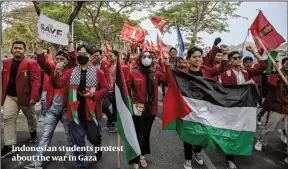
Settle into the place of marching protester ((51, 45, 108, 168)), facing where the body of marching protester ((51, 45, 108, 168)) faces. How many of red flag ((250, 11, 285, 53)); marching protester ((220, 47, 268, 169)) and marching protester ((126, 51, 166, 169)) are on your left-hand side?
3

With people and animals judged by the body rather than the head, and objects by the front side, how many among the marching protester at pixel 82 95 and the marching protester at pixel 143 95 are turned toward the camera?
2

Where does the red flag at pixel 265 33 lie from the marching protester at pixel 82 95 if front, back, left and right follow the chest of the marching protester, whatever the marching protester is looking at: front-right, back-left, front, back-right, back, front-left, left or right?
left

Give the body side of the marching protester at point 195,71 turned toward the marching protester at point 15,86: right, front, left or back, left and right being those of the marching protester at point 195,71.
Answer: right

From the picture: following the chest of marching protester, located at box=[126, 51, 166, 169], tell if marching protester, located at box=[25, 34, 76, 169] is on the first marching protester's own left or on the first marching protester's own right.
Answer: on the first marching protester's own right

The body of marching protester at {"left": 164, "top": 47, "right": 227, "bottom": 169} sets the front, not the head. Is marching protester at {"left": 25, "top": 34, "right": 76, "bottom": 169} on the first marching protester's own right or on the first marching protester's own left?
on the first marching protester's own right

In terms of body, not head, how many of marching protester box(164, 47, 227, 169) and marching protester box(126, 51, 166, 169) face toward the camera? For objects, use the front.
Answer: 2

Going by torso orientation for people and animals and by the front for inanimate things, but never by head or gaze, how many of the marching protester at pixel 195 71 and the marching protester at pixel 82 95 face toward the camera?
2
